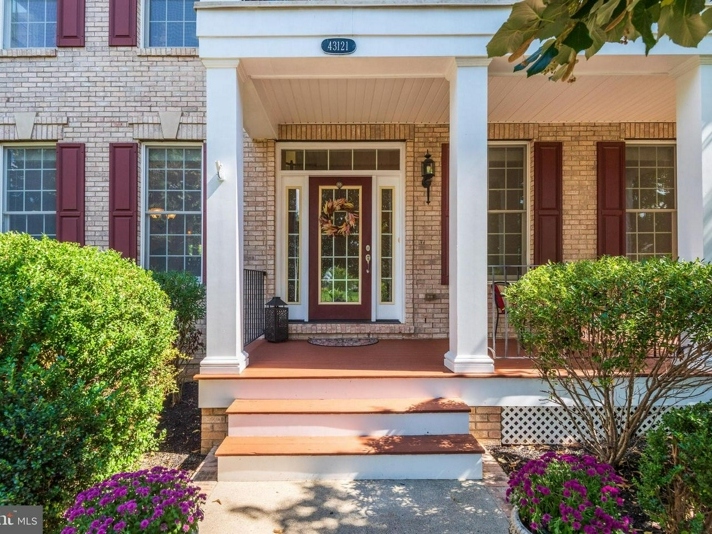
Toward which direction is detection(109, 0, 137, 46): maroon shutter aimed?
toward the camera

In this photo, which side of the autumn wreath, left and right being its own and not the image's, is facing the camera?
front

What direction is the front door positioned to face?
toward the camera

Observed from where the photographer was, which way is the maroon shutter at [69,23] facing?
facing the viewer

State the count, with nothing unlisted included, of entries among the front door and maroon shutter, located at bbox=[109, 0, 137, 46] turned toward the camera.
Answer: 2

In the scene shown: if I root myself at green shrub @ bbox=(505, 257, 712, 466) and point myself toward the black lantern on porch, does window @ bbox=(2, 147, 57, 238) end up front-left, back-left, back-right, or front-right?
front-left

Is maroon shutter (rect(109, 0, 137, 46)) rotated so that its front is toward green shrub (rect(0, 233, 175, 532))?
yes

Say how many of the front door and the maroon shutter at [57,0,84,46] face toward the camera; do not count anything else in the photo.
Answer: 2

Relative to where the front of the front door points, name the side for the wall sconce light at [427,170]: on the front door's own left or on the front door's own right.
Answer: on the front door's own left

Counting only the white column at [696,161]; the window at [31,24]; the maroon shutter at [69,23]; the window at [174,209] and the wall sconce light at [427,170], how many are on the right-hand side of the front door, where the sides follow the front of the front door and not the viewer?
3

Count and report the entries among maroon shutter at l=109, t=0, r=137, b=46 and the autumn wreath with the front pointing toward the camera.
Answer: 2

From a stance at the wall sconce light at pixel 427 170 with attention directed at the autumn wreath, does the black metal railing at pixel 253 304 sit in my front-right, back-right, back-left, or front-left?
front-left

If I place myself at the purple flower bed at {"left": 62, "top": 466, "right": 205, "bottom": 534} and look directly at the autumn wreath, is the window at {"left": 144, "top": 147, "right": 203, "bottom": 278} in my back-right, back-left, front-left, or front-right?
front-left
